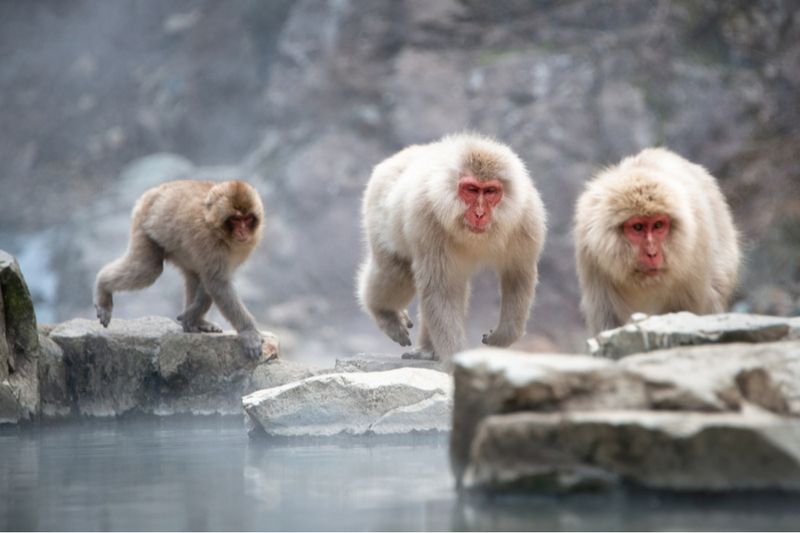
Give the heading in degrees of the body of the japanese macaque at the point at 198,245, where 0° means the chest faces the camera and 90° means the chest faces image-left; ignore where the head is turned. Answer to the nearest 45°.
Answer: approximately 315°

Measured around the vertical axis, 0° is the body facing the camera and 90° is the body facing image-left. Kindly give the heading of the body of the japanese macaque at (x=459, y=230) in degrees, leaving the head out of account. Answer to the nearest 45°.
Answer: approximately 315°

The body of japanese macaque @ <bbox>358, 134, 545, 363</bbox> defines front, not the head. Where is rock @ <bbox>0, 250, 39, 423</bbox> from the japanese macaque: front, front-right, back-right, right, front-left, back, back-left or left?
back-right
